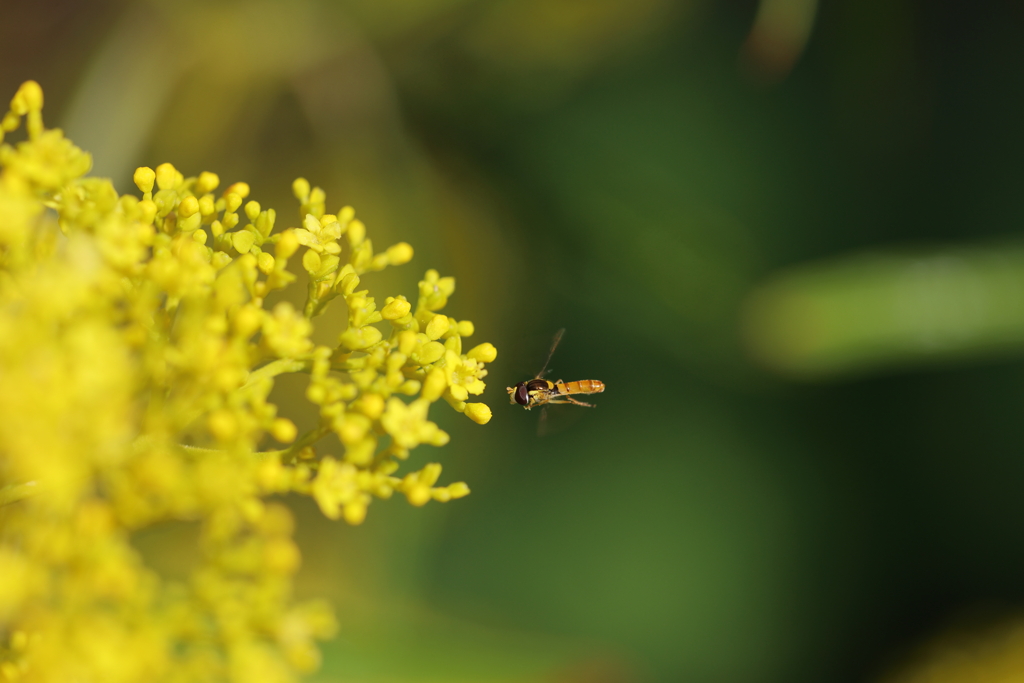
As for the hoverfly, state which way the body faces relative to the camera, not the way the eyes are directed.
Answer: to the viewer's left
